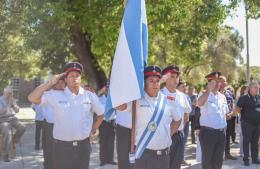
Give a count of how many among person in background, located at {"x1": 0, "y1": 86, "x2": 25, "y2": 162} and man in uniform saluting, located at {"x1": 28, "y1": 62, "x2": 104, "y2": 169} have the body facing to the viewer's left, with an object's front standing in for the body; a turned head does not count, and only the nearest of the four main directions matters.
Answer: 0

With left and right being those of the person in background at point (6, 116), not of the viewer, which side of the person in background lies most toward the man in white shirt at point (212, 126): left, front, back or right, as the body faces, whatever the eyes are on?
front

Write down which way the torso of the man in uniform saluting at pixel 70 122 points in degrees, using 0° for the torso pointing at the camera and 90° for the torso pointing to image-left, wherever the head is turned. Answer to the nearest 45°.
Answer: approximately 0°

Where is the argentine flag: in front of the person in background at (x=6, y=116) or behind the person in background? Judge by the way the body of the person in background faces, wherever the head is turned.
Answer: in front

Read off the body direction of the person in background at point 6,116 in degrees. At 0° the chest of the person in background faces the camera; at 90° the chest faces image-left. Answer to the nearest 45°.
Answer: approximately 315°

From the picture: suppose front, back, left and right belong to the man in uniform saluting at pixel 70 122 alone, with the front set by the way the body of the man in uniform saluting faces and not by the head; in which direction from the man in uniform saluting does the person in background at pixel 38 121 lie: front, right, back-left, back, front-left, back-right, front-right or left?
back

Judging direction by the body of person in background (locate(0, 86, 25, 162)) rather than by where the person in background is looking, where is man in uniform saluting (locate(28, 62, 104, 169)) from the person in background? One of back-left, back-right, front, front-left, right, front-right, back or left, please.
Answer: front-right

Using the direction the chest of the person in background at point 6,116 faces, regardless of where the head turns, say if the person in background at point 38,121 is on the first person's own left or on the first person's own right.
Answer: on the first person's own left
